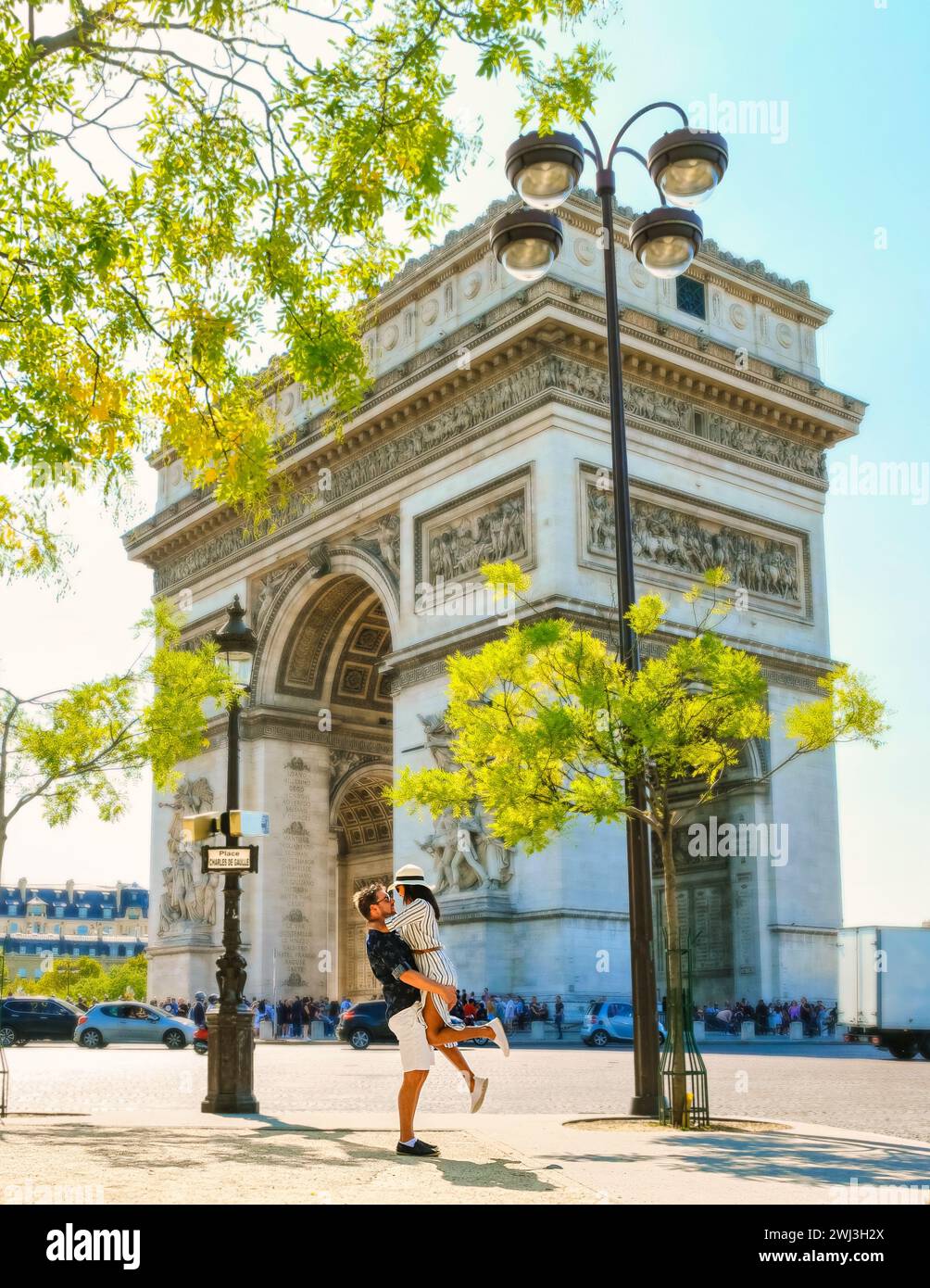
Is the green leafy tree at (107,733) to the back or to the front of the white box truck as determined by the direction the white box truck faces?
to the back

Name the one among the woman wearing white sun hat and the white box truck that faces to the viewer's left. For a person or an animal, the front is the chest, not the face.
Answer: the woman wearing white sun hat

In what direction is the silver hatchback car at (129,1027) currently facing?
to the viewer's right

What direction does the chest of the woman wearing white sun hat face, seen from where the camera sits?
to the viewer's left

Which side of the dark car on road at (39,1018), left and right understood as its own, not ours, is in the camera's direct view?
right

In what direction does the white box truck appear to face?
to the viewer's right

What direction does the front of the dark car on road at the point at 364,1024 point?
to the viewer's right

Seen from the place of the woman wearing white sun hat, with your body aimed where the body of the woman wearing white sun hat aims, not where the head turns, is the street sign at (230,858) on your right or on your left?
on your right

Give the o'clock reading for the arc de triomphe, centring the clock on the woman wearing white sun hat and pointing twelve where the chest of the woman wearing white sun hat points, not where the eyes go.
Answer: The arc de triomphe is roughly at 3 o'clock from the woman wearing white sun hat.

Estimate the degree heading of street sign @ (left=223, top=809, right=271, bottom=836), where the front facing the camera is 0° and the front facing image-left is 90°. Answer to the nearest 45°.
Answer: approximately 0°

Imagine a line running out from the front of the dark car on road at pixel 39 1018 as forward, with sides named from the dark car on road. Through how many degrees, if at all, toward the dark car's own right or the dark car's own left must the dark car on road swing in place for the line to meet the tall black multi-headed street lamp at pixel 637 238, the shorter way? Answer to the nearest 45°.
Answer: approximately 90° to the dark car's own right

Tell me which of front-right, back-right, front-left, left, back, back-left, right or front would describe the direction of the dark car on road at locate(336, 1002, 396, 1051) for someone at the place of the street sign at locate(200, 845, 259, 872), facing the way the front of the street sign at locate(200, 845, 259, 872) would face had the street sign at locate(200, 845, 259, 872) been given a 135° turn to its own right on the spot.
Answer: front-right
